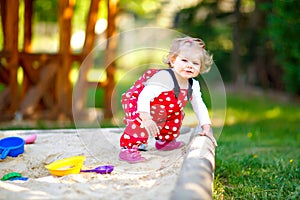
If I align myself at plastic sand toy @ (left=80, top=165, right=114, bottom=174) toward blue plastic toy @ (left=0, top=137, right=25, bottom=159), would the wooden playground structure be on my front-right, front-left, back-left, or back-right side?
front-right

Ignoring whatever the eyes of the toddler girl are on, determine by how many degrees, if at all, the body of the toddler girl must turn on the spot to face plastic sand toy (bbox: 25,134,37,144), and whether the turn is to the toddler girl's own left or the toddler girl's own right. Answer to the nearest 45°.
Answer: approximately 135° to the toddler girl's own right

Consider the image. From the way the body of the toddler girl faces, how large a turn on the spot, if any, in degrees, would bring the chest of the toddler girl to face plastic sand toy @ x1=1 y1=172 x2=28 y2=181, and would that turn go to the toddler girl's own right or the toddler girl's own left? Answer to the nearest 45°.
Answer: approximately 90° to the toddler girl's own right

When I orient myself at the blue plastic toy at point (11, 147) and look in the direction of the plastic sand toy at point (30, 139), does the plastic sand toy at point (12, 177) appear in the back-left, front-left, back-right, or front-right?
back-right

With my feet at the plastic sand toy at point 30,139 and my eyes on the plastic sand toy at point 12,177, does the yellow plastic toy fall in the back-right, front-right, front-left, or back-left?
front-left

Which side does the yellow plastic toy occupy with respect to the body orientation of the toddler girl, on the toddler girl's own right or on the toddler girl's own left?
on the toddler girl's own right

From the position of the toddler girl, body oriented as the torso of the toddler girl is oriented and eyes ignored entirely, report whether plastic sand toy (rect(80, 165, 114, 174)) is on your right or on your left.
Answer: on your right

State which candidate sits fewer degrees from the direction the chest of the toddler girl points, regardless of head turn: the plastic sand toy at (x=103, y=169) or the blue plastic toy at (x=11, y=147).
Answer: the plastic sand toy
